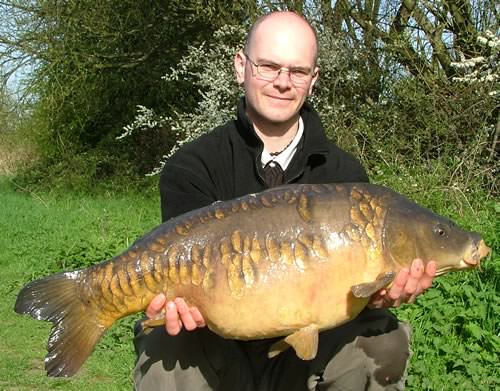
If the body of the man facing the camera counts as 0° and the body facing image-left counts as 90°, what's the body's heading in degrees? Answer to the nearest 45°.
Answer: approximately 0°

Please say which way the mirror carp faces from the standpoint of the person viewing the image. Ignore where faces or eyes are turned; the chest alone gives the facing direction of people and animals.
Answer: facing to the right of the viewer
